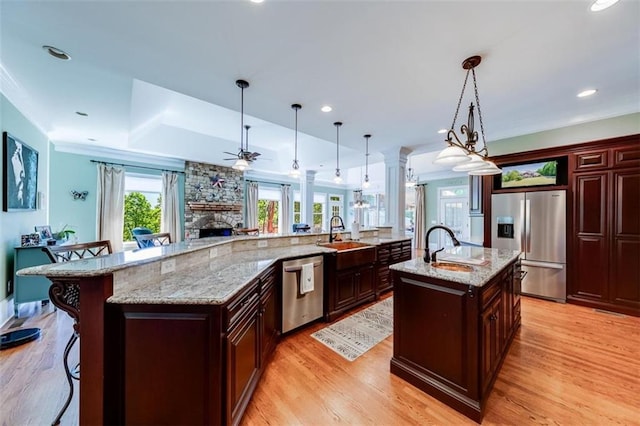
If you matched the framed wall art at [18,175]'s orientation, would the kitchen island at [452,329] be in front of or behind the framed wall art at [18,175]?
in front

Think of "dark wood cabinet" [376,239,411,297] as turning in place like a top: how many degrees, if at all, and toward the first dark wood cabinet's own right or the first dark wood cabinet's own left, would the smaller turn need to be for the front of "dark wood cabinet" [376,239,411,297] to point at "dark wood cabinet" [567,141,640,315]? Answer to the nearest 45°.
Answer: approximately 45° to the first dark wood cabinet's own left

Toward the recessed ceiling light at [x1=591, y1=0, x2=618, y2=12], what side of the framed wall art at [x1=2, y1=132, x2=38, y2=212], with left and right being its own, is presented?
front

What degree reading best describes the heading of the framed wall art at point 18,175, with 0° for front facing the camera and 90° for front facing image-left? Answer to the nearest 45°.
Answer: approximately 315°

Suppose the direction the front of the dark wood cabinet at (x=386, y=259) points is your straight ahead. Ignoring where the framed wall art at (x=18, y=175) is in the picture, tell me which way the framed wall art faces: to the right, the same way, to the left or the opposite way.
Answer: to the left

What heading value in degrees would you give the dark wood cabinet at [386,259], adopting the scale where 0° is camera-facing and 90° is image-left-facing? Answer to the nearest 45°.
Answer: approximately 315°

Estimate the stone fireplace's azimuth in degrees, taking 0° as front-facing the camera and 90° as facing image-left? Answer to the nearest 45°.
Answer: approximately 315°

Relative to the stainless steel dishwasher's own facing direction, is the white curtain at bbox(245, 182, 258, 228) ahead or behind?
behind

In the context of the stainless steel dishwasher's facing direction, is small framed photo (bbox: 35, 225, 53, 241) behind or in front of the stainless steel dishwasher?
behind

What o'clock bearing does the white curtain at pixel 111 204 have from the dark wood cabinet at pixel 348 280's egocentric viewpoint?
The white curtain is roughly at 5 o'clock from the dark wood cabinet.

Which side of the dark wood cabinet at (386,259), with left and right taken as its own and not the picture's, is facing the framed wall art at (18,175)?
right

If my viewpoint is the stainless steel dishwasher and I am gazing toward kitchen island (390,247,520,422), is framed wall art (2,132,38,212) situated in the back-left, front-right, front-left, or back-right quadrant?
back-right

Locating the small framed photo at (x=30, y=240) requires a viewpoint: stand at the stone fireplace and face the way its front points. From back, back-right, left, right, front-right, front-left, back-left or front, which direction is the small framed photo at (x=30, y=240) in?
right

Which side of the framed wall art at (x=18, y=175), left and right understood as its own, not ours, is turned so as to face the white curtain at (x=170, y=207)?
left

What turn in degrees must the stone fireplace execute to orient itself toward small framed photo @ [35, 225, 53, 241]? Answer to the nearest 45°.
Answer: approximately 90° to its right

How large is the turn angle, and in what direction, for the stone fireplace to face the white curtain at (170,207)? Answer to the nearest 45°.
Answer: approximately 135° to its right

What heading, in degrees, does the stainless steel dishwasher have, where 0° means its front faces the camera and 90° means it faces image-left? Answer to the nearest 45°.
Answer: approximately 315°
